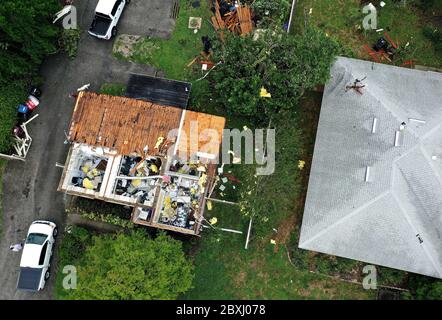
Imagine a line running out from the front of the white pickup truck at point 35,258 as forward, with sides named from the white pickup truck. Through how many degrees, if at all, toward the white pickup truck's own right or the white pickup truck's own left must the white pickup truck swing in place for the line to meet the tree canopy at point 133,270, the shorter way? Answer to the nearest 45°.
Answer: approximately 135° to the white pickup truck's own right

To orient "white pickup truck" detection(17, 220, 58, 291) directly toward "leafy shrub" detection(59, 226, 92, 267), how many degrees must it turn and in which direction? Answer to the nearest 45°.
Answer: approximately 90° to its right

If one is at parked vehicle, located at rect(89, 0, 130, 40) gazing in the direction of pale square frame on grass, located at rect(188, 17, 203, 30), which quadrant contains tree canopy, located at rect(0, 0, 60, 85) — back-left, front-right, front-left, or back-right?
back-right

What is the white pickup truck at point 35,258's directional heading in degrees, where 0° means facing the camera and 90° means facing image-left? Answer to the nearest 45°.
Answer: approximately 180°
